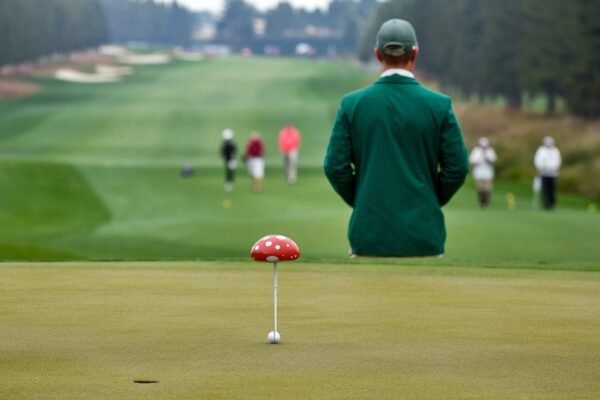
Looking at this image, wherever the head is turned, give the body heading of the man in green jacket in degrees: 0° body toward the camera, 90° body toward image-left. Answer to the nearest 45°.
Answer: approximately 180°

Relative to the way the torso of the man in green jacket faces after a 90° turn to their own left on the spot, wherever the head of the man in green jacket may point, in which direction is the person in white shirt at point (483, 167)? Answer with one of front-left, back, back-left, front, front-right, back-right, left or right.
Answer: right

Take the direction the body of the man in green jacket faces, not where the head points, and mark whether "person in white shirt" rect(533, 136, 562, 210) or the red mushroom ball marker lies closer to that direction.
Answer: the person in white shirt

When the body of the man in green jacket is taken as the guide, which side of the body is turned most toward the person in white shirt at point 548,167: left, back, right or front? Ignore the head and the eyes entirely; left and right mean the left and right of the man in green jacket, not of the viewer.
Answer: front

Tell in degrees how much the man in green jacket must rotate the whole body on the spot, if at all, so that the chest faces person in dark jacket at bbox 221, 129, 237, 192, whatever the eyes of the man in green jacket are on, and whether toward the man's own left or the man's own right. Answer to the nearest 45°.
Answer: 0° — they already face them

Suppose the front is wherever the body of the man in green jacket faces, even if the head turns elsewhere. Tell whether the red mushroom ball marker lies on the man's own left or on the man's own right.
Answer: on the man's own left

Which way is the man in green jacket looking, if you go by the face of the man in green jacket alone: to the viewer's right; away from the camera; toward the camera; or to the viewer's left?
away from the camera

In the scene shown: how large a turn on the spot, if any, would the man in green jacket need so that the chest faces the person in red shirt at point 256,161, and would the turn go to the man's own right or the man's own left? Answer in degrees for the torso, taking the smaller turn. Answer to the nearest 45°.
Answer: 0° — they already face them
